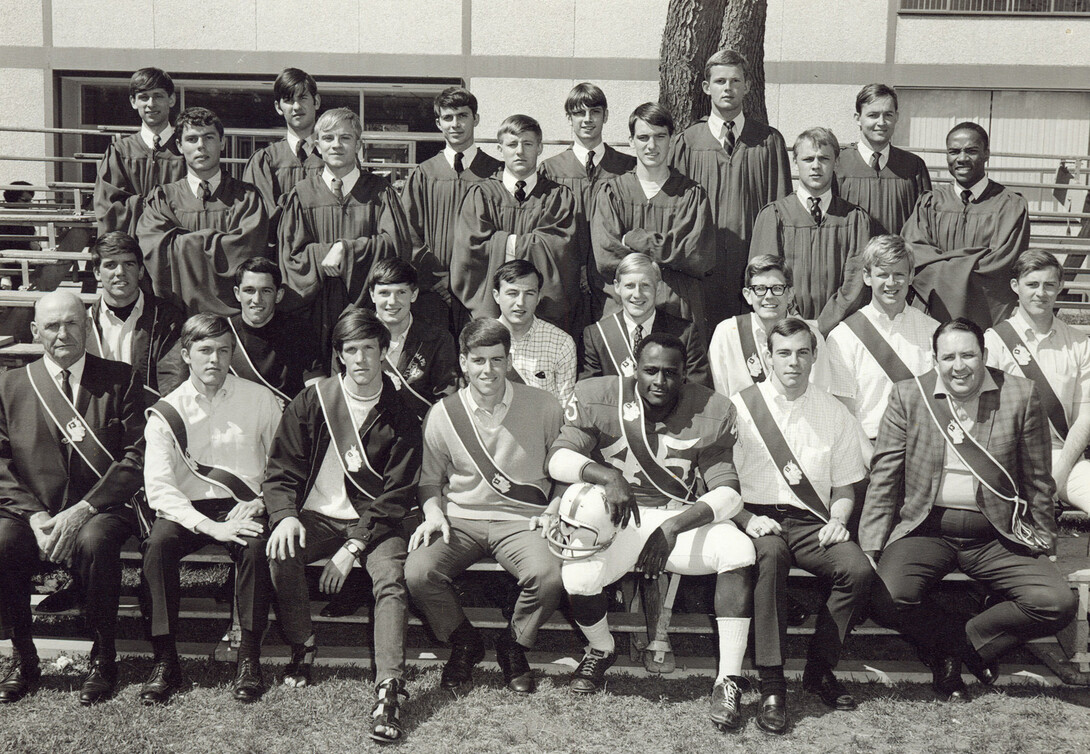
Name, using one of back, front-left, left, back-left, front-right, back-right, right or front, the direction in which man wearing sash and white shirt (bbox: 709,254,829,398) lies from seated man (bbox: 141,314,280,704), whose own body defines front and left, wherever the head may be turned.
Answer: left

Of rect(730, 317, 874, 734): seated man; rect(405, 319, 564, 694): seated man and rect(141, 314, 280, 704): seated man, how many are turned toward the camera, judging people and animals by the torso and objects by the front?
3

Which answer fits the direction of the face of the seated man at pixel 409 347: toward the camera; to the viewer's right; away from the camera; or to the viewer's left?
toward the camera

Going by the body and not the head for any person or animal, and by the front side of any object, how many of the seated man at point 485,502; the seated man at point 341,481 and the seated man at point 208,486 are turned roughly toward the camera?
3

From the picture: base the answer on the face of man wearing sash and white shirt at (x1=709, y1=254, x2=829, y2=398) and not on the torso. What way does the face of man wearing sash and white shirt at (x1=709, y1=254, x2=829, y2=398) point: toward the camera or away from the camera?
toward the camera

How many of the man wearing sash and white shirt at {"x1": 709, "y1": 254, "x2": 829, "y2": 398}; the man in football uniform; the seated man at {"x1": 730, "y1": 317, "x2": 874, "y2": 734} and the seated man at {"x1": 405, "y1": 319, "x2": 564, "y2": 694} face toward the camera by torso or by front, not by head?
4

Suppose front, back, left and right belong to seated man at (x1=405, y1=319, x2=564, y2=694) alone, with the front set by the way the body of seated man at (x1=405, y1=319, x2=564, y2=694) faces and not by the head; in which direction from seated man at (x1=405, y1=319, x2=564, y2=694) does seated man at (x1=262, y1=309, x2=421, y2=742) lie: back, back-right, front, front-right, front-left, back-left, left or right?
right

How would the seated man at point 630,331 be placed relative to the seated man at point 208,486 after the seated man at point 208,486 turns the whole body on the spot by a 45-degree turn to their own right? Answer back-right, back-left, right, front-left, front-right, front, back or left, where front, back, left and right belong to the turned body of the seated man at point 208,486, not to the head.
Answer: back-left

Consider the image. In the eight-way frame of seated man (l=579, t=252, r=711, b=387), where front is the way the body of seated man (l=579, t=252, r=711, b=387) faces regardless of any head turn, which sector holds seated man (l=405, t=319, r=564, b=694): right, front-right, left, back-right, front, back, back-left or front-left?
front-right

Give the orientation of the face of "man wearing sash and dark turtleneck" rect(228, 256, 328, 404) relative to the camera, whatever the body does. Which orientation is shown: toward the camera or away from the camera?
toward the camera

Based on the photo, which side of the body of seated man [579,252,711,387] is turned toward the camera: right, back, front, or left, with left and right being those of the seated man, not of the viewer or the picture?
front

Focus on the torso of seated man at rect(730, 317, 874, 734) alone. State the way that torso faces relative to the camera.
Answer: toward the camera

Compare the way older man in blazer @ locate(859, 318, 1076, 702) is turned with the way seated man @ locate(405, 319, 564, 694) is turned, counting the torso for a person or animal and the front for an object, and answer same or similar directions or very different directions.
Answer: same or similar directions

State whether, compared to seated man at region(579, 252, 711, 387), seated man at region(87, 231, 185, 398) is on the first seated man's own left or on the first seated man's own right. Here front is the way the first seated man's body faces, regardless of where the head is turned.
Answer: on the first seated man's own right

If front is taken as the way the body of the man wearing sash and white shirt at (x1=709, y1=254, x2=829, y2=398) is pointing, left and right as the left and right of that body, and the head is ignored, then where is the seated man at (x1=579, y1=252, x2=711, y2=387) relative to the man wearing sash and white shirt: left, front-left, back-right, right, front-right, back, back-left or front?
right

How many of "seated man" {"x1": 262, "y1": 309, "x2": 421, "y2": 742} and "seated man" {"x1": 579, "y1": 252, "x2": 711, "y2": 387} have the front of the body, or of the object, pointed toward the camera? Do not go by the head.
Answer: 2

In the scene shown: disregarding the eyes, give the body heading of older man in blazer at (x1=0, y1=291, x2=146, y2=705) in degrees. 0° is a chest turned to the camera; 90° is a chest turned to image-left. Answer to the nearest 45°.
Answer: approximately 0°

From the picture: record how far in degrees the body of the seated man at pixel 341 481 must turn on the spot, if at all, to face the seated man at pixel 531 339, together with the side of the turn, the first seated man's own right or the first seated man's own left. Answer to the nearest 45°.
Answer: approximately 135° to the first seated man's own left

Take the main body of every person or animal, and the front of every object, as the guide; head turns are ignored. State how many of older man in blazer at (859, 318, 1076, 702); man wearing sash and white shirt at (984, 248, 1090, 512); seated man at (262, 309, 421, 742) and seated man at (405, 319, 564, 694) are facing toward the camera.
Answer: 4

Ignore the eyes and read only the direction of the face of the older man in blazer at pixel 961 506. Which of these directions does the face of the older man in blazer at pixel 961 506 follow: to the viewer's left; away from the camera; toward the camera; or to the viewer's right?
toward the camera
